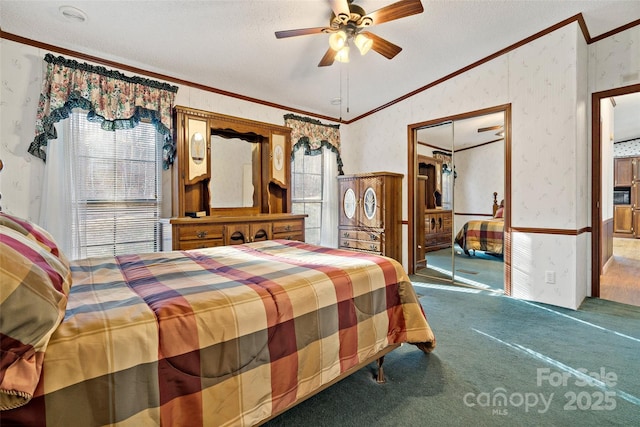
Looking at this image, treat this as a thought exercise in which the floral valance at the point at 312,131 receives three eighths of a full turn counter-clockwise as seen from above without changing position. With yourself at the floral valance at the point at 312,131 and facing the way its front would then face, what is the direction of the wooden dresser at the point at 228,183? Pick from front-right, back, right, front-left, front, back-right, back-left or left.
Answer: back-left

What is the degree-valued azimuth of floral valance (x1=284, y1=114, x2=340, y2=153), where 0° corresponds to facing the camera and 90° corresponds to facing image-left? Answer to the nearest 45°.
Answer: approximately 315°

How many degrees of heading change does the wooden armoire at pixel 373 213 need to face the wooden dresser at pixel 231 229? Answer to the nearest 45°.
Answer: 0° — it already faces it

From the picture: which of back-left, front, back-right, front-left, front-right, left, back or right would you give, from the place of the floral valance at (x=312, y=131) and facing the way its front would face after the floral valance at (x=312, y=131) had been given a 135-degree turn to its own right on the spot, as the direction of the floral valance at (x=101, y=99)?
front-left

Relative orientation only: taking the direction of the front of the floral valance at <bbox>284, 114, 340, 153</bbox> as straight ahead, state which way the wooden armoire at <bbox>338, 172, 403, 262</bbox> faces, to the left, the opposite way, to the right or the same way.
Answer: to the right

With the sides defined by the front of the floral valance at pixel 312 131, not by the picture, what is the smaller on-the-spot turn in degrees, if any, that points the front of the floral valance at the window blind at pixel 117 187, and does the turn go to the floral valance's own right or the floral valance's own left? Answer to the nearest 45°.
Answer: approximately 90° to the floral valance's own right

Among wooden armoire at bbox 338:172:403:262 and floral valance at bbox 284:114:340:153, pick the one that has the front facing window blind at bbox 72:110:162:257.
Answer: the wooden armoire

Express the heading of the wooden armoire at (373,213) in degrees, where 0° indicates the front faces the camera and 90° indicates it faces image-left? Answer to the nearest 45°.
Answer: approximately 45°

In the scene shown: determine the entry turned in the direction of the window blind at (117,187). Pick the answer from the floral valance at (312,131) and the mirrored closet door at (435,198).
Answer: the mirrored closet door

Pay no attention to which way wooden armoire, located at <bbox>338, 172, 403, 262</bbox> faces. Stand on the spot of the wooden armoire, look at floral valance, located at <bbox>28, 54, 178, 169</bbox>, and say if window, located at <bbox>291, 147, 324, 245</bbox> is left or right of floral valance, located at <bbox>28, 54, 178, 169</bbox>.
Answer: right

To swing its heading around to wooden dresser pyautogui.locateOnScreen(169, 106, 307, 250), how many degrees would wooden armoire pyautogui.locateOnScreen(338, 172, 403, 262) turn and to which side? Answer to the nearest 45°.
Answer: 0° — it already faces it

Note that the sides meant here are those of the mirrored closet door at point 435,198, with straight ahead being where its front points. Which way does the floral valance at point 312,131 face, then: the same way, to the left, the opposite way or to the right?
to the left

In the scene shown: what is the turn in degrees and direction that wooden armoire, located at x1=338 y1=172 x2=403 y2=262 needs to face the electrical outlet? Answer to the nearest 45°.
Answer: approximately 90° to its left
